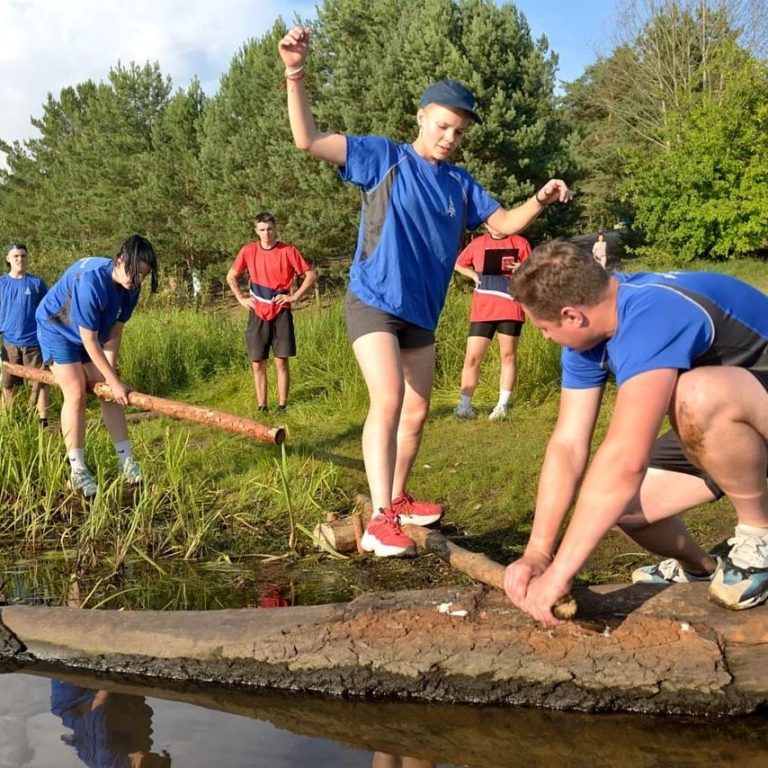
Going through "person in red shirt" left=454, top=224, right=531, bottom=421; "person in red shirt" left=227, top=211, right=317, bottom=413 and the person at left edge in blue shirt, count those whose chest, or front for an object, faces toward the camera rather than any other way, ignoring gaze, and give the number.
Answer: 3

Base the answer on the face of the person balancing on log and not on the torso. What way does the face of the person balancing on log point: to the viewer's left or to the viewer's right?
to the viewer's right

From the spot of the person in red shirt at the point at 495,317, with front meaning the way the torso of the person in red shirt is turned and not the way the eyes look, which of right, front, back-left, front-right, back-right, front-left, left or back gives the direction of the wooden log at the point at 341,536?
front

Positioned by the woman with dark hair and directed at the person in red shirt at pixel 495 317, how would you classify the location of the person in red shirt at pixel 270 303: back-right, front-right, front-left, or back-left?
front-left

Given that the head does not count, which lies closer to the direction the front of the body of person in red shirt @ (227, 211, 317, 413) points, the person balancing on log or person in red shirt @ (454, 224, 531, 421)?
the person balancing on log

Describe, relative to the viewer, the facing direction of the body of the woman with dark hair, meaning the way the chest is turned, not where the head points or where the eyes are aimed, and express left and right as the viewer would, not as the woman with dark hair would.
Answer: facing the viewer and to the right of the viewer

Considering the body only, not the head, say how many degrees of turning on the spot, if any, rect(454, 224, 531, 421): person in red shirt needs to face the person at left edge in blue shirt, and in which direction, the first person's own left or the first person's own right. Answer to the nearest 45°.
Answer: approximately 90° to the first person's own right

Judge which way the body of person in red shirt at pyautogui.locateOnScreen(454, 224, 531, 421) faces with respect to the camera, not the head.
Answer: toward the camera

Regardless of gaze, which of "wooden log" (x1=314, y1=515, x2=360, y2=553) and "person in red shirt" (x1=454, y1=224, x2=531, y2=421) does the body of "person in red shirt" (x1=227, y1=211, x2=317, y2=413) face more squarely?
the wooden log

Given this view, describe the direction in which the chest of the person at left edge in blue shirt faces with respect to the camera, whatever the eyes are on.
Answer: toward the camera

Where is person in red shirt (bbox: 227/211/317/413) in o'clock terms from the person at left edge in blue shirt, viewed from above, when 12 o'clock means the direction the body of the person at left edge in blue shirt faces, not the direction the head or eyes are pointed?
The person in red shirt is roughly at 10 o'clock from the person at left edge in blue shirt.

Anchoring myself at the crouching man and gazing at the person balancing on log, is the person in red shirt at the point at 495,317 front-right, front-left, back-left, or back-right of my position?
front-right

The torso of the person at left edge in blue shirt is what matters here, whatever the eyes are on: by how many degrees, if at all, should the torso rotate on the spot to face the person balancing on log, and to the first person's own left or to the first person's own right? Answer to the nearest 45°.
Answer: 0° — they already face them

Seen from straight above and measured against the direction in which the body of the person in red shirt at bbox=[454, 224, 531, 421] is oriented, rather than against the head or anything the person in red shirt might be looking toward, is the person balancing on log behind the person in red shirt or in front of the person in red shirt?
in front

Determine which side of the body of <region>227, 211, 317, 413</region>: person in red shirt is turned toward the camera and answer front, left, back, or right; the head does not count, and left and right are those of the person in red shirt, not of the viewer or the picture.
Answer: front

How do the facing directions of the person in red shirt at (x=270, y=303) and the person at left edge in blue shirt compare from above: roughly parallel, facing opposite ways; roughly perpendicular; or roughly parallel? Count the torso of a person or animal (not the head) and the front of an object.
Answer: roughly parallel
